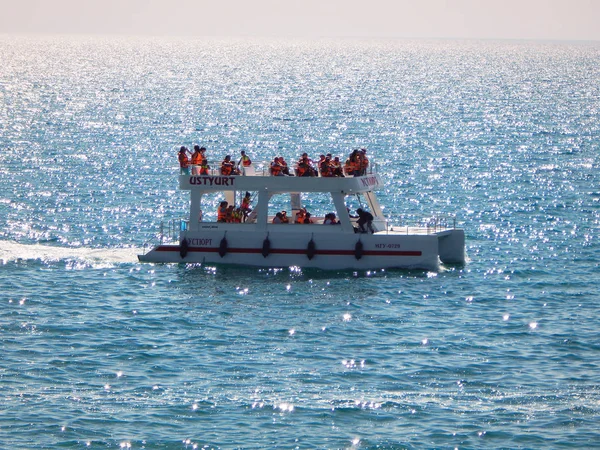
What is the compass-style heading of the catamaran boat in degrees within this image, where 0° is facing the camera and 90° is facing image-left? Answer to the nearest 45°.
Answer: approximately 270°
